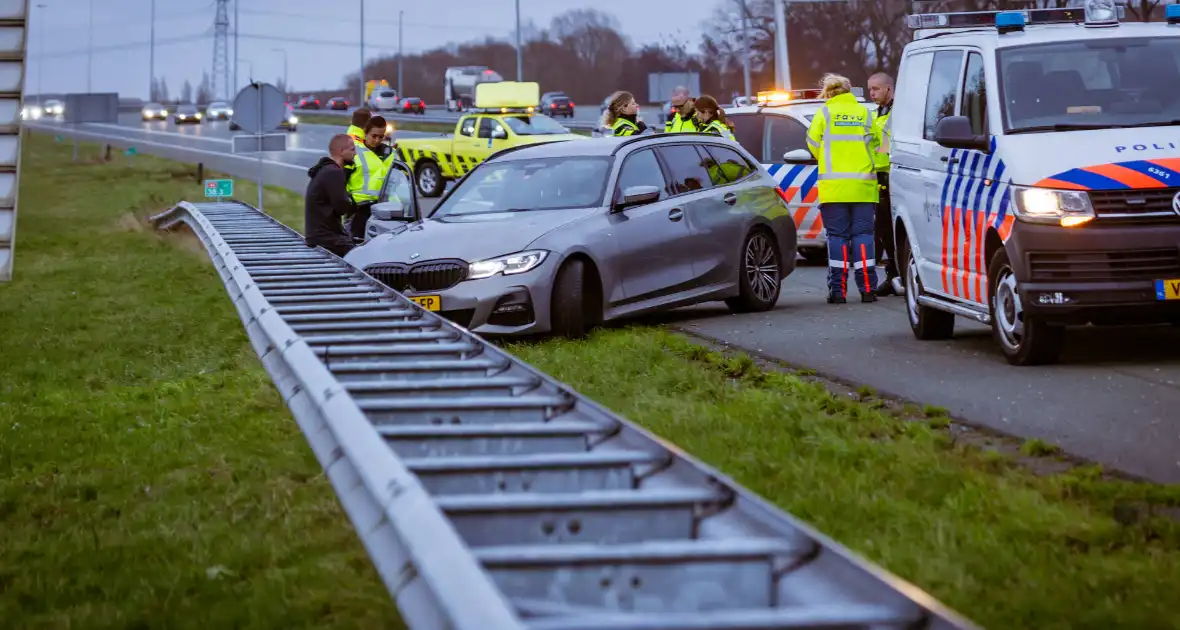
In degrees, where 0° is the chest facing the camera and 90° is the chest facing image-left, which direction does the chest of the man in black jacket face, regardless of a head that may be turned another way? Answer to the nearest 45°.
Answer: approximately 270°

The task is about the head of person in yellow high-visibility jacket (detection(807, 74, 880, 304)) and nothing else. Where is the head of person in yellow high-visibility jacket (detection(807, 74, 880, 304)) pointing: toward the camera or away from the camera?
away from the camera

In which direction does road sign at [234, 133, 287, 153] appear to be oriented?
away from the camera

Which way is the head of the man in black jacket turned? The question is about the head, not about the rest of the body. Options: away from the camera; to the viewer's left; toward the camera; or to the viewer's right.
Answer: to the viewer's right

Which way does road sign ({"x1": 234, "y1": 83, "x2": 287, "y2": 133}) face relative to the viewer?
away from the camera
